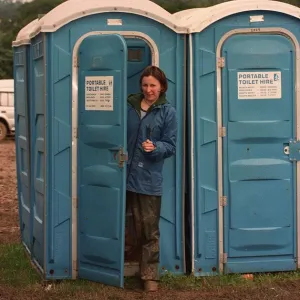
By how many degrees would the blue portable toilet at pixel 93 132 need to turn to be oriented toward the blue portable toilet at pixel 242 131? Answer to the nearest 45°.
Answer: approximately 90° to its left

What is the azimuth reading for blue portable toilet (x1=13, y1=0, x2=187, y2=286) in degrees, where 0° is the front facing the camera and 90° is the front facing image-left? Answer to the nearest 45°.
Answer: approximately 0°
